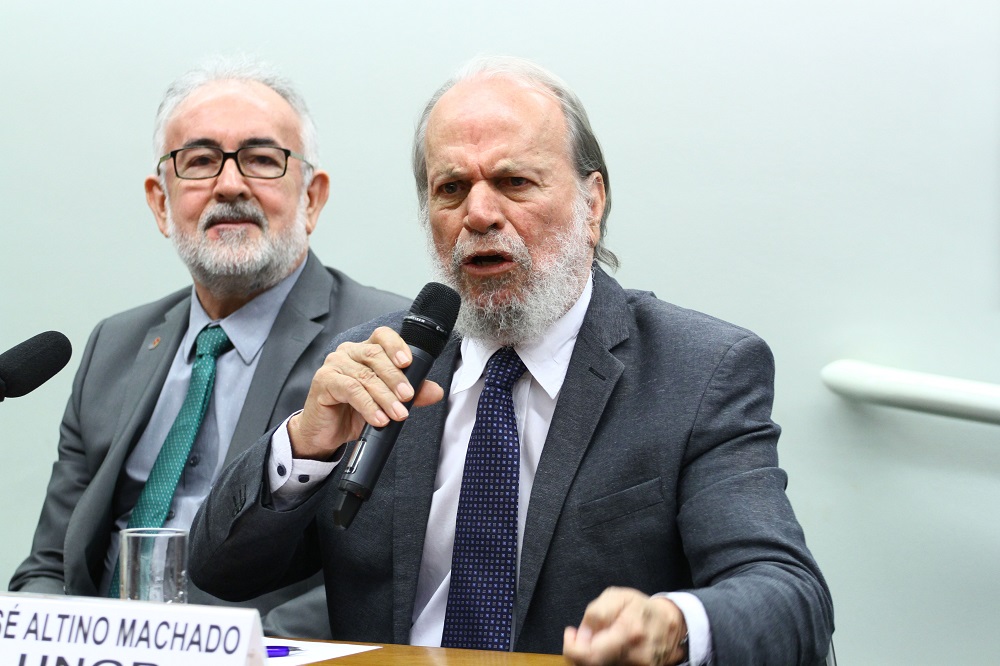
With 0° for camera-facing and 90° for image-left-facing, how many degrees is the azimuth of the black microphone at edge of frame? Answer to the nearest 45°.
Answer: approximately 270°

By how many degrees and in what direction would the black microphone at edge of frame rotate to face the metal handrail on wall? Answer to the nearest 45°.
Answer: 0° — it already faces it

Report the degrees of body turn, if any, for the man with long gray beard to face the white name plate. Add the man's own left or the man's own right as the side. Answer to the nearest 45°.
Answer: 0° — they already face it

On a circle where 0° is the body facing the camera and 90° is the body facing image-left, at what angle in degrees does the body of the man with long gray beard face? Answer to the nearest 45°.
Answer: approximately 45°

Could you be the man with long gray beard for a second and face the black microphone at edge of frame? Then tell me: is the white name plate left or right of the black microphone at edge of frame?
left

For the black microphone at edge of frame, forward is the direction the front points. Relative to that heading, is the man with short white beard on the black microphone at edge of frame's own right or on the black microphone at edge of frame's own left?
on the black microphone at edge of frame's own left

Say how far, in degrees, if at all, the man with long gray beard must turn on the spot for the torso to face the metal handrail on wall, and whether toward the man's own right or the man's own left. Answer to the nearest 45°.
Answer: approximately 180°

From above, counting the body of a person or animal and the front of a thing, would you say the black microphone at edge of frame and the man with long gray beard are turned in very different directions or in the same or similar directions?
very different directions

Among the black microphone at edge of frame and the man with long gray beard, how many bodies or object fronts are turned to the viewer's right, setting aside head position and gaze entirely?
1

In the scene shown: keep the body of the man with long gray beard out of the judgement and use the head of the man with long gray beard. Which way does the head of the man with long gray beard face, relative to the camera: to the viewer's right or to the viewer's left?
to the viewer's left
